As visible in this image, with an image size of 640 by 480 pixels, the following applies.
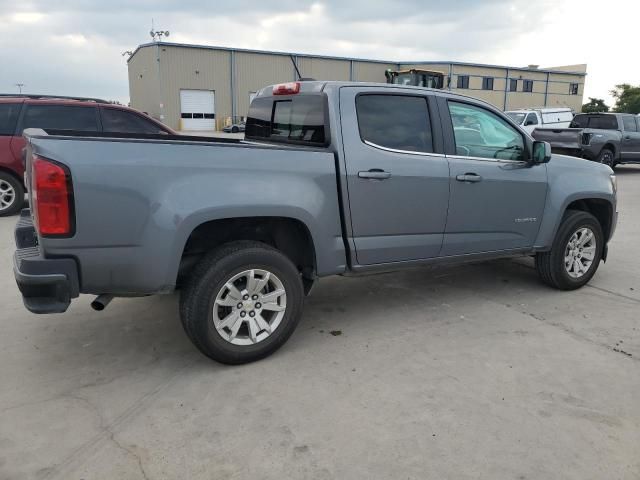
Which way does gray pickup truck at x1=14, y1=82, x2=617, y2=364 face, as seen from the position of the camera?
facing away from the viewer and to the right of the viewer

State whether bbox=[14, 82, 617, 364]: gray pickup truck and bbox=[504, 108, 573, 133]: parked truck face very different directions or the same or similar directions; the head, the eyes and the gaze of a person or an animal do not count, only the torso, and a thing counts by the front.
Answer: very different directions

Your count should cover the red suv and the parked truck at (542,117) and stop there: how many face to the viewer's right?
1

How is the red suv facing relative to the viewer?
to the viewer's right

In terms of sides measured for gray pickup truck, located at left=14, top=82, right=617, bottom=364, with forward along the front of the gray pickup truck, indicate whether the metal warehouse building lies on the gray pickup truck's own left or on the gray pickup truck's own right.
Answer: on the gray pickup truck's own left
